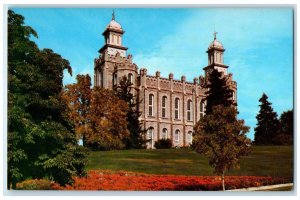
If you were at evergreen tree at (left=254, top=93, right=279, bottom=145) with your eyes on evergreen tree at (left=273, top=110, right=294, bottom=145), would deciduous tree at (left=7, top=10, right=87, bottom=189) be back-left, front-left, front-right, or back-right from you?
back-right

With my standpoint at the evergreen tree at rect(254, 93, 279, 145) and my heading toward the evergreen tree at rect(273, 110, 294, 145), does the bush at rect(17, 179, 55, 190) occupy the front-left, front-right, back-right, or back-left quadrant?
back-right

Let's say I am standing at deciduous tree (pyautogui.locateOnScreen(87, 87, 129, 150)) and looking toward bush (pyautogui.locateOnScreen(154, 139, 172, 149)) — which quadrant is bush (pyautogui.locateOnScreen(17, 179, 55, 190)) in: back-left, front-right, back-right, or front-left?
back-right
